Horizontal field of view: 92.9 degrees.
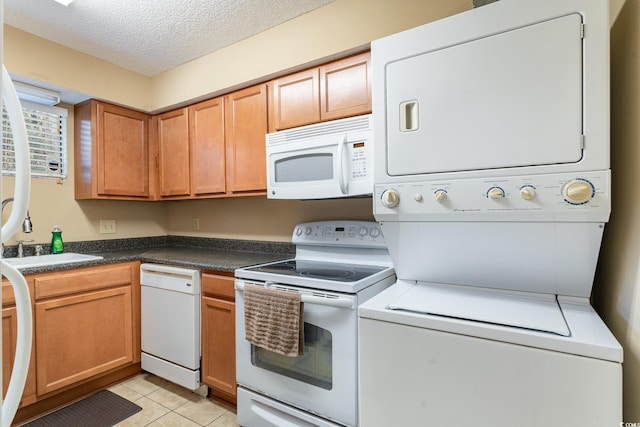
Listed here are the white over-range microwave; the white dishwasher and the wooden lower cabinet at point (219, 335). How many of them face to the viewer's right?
0

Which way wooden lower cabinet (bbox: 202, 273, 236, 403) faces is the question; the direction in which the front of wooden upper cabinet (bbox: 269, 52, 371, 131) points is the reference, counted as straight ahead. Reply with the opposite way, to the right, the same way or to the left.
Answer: the same way

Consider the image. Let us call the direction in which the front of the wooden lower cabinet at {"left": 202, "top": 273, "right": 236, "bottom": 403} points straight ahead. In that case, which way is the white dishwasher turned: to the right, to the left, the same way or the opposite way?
the same way

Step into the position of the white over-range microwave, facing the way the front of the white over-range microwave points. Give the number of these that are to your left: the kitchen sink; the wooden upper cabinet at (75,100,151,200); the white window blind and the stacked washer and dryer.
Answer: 1

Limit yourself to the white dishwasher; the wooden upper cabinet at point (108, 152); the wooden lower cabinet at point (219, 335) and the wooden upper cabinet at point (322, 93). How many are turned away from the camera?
0

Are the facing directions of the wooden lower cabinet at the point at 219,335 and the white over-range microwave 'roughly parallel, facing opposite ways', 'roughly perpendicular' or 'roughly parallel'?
roughly parallel

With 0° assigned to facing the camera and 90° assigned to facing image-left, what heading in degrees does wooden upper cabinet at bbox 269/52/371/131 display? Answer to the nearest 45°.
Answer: approximately 45°

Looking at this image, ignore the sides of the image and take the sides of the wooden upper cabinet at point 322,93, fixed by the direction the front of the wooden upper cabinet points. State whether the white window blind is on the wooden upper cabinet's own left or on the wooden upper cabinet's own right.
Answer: on the wooden upper cabinet's own right

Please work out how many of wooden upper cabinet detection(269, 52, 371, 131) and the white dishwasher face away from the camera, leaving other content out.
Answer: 0

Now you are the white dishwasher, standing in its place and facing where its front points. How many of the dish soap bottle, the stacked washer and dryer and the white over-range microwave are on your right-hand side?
1

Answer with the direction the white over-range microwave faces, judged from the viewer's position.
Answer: facing the viewer and to the left of the viewer

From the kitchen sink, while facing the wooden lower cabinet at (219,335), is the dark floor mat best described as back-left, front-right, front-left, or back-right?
front-right

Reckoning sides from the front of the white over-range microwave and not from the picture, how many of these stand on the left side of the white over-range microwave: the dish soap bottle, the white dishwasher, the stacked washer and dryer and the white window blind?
1

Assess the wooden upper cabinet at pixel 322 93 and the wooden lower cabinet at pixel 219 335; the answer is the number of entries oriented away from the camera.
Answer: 0

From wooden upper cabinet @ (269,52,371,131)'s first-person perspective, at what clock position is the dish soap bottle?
The dish soap bottle is roughly at 2 o'clock from the wooden upper cabinet.

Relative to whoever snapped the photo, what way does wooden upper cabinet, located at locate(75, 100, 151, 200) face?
facing the viewer and to the right of the viewer
